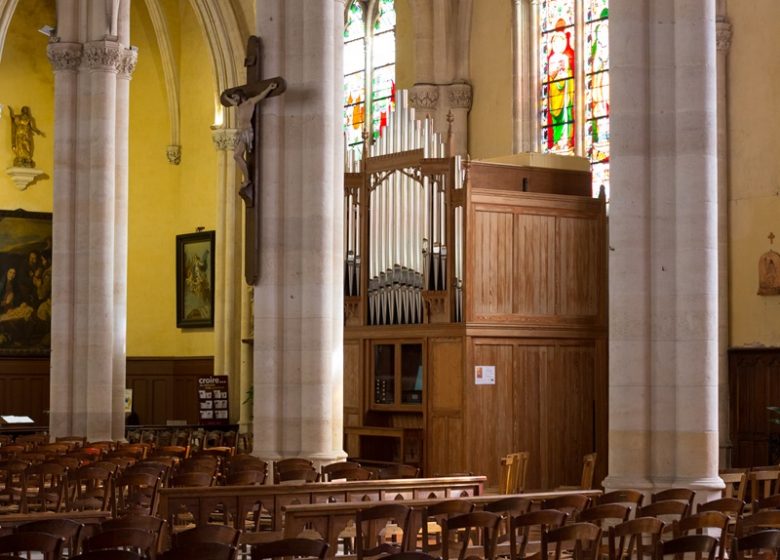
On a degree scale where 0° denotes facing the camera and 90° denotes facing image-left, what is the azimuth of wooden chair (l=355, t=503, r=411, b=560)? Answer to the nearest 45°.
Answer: approximately 135°

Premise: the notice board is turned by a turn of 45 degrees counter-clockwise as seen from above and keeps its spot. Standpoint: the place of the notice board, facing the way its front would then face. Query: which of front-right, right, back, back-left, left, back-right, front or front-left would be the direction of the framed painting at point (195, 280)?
back-left

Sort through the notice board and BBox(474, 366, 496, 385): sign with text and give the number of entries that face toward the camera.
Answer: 2

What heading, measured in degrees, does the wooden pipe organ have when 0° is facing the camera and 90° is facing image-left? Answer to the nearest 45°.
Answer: approximately 45°

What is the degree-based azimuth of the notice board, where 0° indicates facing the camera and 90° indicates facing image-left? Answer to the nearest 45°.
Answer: approximately 0°

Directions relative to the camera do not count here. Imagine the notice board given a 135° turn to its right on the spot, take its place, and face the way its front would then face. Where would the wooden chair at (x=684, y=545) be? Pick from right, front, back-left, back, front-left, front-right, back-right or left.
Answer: back-left

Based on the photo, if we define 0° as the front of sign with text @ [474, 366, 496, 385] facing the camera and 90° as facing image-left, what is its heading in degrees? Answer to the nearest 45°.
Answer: approximately 0°

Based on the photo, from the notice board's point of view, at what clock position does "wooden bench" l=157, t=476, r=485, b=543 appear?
The wooden bench is roughly at 12 o'clock from the notice board.

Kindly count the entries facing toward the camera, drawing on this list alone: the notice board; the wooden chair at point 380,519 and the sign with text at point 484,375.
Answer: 2

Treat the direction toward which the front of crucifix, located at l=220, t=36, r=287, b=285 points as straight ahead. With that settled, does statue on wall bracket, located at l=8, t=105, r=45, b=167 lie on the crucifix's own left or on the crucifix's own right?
on the crucifix's own right

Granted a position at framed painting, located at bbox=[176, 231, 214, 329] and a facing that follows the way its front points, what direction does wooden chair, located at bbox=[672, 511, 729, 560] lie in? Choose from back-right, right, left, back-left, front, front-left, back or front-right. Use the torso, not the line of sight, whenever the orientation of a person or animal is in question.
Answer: front-left
